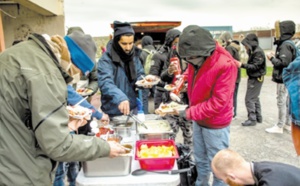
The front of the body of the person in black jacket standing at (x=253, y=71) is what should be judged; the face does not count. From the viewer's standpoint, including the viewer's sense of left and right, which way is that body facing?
facing to the left of the viewer

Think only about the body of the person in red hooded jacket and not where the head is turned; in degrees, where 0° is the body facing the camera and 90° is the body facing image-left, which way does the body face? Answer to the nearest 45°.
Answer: approximately 45°

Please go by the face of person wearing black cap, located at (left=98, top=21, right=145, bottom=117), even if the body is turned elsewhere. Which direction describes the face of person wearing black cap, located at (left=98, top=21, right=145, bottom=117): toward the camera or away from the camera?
toward the camera

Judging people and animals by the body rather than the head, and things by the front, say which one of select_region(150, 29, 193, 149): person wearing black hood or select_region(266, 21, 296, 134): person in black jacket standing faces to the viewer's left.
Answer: the person in black jacket standing

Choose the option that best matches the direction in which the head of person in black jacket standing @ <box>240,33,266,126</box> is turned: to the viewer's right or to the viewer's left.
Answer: to the viewer's left

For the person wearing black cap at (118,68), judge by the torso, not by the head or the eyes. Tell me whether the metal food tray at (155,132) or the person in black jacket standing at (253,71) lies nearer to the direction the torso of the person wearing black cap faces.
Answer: the metal food tray

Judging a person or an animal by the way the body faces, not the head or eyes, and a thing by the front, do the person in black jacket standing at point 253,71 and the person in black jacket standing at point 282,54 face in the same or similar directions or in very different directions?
same or similar directions

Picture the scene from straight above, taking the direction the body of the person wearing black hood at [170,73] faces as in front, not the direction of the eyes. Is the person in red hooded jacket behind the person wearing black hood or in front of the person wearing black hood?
in front

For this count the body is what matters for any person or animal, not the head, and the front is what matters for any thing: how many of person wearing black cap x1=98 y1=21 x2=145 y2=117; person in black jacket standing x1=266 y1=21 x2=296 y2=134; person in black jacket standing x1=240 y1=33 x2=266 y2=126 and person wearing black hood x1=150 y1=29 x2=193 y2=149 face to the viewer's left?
2

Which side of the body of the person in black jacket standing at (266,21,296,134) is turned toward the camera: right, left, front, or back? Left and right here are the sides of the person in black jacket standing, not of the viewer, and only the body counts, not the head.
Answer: left

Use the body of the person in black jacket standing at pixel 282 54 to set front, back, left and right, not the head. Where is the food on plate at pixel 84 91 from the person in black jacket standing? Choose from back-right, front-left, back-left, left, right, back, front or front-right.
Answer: front-left

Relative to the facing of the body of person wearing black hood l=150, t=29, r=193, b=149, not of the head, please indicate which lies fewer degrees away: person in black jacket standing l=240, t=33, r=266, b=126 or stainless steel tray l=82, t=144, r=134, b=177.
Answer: the stainless steel tray
